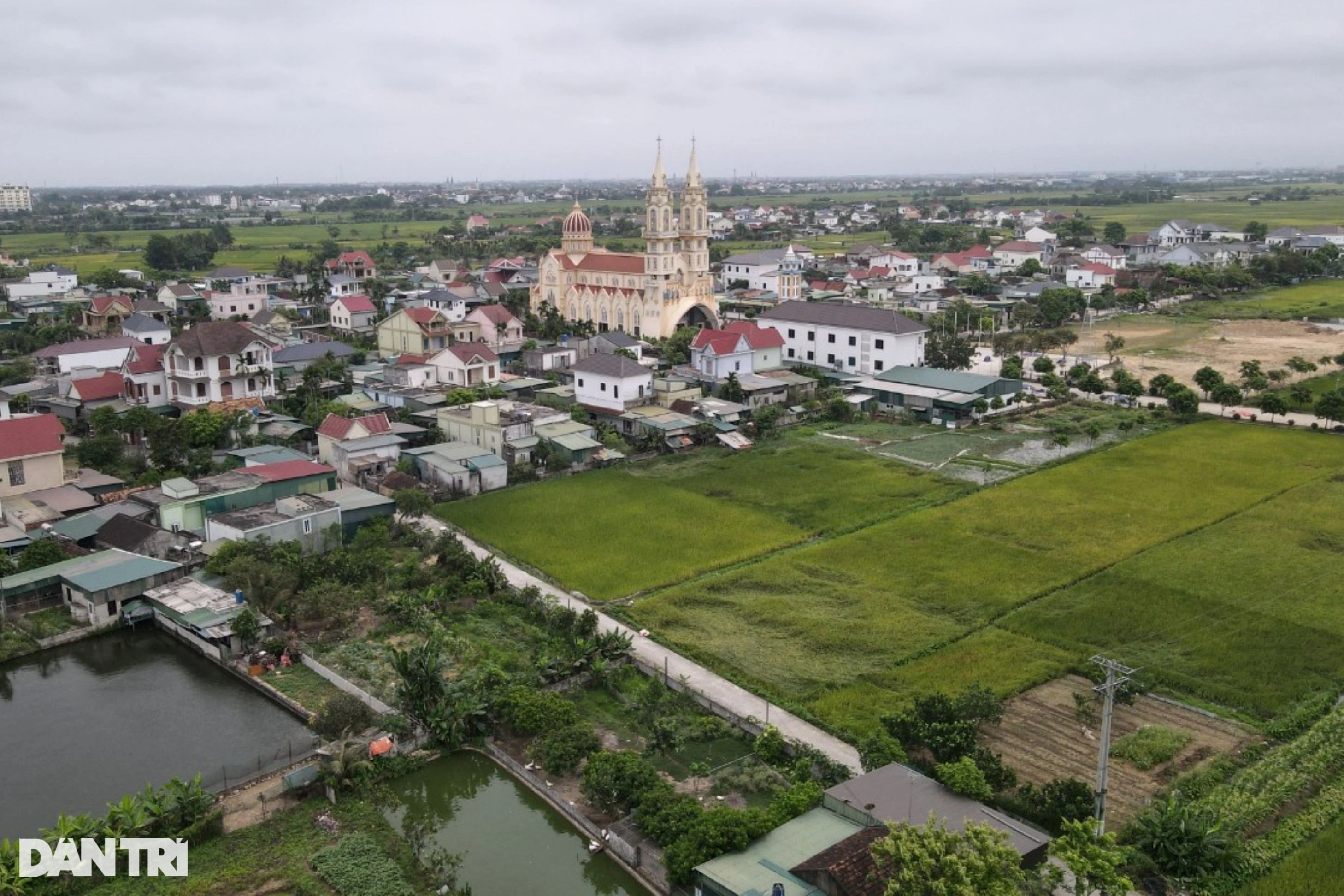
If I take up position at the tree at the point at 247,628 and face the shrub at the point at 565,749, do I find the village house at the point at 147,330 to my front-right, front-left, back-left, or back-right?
back-left

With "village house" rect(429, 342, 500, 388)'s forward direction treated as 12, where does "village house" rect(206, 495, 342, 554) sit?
"village house" rect(206, 495, 342, 554) is roughly at 2 o'clock from "village house" rect(429, 342, 500, 388).
